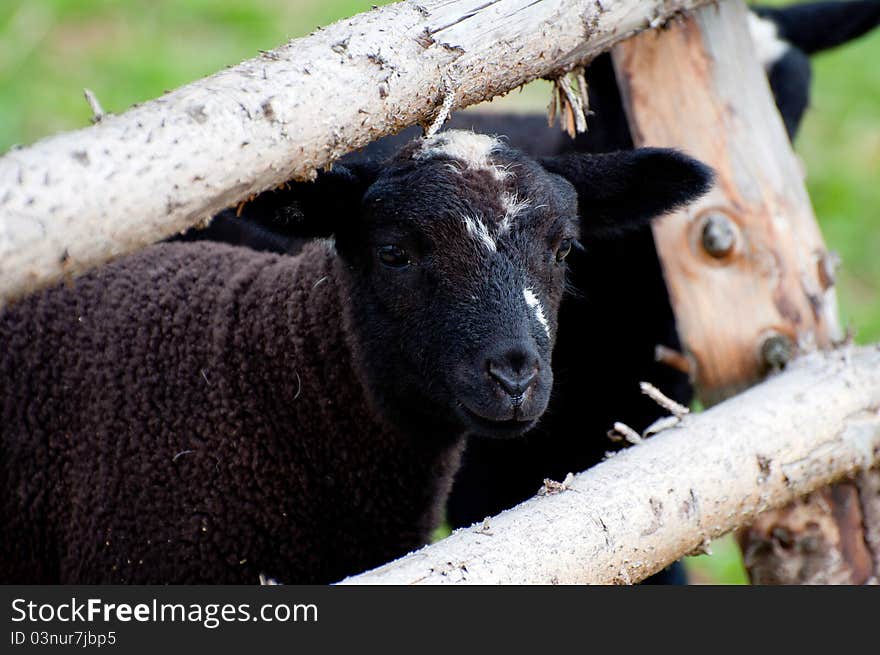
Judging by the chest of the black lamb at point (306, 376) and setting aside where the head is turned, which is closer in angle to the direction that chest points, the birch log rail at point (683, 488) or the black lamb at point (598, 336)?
the birch log rail

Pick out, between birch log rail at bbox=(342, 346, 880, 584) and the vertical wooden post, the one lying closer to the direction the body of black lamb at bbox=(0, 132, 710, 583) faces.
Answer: the birch log rail

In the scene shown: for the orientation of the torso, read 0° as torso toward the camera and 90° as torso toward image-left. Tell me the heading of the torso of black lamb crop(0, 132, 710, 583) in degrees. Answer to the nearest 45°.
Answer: approximately 315°

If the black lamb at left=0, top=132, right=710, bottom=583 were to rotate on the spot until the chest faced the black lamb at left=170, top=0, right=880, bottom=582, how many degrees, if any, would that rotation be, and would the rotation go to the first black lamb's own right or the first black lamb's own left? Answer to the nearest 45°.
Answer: approximately 90° to the first black lamb's own left

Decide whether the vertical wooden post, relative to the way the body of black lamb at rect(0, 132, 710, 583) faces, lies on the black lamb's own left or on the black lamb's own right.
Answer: on the black lamb's own left

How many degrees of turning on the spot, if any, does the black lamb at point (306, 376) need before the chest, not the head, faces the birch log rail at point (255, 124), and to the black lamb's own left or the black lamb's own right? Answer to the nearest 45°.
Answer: approximately 45° to the black lamb's own right
